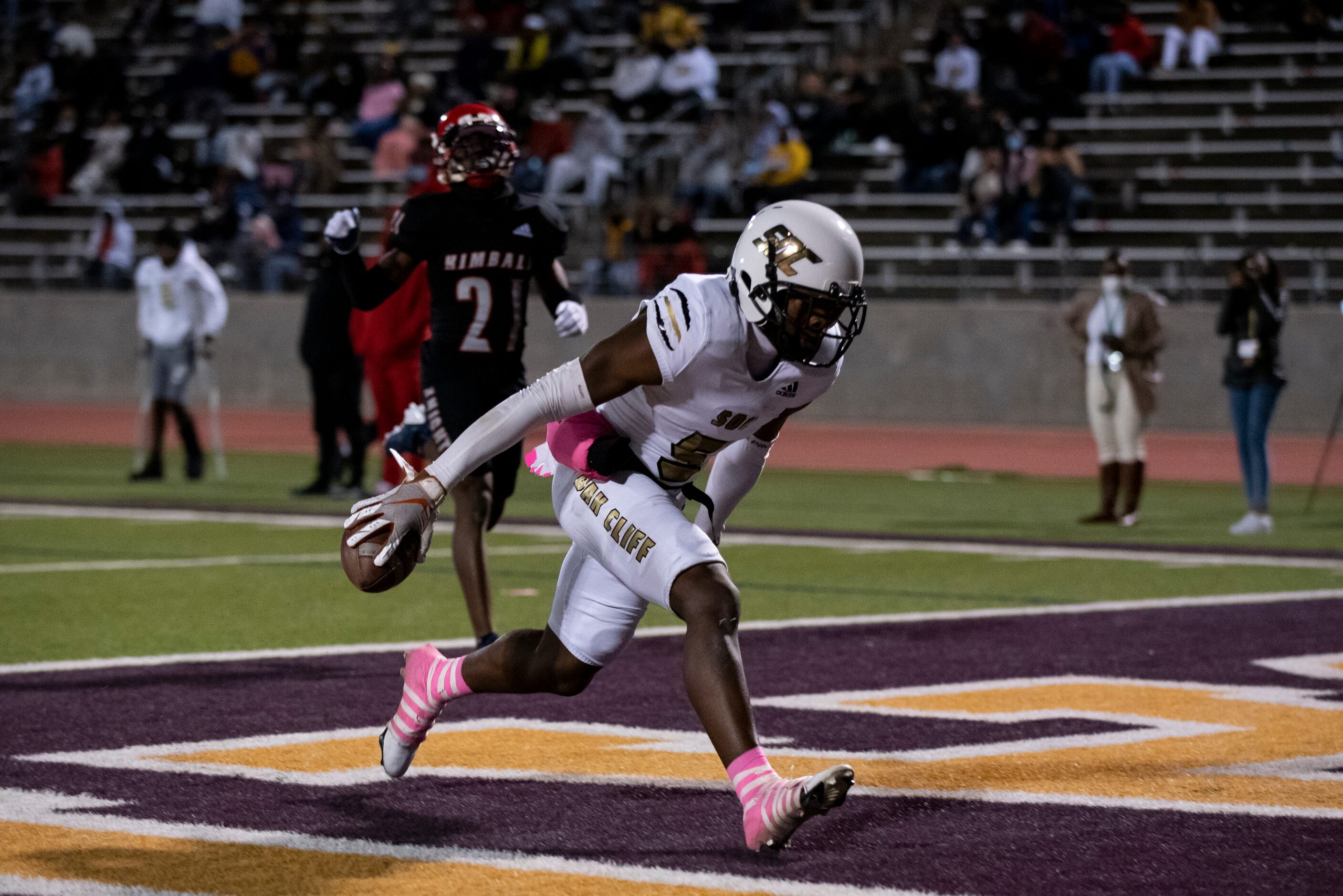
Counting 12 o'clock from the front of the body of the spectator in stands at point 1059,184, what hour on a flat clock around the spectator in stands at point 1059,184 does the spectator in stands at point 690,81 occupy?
the spectator in stands at point 690,81 is roughly at 4 o'clock from the spectator in stands at point 1059,184.

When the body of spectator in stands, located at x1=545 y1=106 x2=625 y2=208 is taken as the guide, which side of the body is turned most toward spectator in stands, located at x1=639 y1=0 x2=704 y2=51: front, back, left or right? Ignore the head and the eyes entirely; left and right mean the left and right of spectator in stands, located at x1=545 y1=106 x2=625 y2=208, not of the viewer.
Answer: back

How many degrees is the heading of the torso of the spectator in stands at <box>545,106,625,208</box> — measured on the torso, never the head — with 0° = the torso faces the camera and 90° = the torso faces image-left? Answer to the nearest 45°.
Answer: approximately 45°

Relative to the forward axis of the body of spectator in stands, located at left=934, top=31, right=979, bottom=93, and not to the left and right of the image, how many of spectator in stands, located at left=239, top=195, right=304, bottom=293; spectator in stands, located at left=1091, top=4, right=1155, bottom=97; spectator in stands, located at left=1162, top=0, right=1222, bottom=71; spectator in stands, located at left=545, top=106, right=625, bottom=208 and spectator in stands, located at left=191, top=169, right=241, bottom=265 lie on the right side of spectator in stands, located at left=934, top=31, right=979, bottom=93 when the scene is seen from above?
3

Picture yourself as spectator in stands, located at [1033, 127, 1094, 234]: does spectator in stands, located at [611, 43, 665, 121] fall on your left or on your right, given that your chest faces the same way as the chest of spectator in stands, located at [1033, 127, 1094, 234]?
on your right
